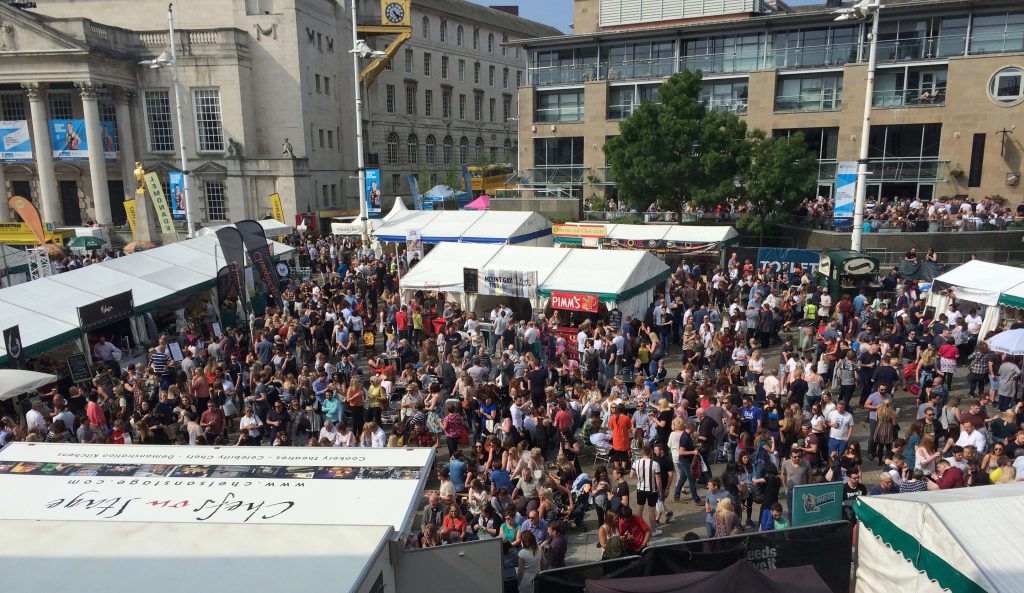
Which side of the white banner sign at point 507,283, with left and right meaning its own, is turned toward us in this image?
front

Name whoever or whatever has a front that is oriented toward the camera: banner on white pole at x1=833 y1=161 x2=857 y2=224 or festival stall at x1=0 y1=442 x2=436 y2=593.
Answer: the banner on white pole

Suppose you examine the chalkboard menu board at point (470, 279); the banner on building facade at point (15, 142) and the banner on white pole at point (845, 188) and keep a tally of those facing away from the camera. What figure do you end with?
0

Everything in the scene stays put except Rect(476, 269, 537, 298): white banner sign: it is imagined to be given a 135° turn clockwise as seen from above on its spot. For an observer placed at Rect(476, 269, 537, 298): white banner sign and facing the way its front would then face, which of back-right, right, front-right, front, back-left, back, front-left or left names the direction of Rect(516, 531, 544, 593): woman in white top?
back-left

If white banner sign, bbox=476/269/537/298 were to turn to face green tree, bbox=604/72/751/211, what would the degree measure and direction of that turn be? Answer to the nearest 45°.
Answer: approximately 135° to its left

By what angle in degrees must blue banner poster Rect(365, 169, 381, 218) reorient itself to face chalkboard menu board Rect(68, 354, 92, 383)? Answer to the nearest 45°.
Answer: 0° — it already faces it

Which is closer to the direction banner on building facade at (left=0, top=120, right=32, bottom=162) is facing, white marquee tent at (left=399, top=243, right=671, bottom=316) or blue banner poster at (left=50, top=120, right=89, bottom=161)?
the white marquee tent

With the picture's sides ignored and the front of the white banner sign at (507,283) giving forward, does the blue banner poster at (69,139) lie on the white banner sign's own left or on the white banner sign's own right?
on the white banner sign's own right

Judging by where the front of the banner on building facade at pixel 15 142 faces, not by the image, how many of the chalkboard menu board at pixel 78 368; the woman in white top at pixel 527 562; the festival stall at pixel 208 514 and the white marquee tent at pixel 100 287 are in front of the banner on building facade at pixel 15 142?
4

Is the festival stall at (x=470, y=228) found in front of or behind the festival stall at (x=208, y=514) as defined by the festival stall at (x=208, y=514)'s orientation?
in front

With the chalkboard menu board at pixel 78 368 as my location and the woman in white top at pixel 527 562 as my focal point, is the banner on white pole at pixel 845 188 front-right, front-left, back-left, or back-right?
front-left

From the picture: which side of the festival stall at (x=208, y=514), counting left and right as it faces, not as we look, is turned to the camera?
back

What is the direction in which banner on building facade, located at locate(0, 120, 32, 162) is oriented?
toward the camera

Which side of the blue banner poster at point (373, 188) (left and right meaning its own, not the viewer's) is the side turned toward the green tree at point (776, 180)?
left

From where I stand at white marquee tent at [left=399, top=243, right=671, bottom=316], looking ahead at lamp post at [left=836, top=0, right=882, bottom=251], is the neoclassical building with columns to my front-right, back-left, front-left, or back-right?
back-left

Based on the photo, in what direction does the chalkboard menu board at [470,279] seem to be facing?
toward the camera

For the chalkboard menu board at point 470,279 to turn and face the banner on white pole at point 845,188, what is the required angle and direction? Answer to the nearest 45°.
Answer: approximately 90° to its left

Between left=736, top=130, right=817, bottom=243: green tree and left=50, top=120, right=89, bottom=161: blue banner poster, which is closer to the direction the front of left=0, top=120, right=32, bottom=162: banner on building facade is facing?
the green tree

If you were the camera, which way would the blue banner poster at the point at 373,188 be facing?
facing the viewer

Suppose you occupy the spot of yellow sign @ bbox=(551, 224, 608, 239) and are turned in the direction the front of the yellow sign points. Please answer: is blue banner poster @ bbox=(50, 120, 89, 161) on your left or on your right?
on your right
